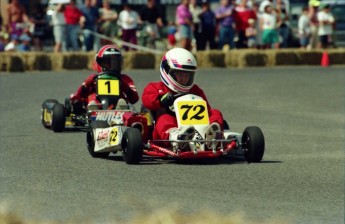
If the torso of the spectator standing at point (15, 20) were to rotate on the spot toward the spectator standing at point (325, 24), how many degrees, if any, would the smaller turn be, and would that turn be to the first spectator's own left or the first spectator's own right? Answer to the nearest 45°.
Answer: approximately 90° to the first spectator's own left

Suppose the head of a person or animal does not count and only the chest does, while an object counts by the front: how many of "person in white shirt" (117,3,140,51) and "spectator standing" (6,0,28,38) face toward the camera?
2

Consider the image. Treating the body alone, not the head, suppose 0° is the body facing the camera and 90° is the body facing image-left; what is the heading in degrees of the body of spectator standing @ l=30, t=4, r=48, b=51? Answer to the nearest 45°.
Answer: approximately 0°

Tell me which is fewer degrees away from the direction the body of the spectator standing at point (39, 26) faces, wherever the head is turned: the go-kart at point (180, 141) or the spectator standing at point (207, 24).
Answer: the go-kart

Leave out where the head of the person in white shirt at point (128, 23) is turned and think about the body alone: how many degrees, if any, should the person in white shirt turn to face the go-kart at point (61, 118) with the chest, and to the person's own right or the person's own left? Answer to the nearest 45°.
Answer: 0° — they already face it

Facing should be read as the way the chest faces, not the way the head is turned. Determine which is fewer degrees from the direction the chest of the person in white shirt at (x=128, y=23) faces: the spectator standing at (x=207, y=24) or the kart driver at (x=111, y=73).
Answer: the kart driver

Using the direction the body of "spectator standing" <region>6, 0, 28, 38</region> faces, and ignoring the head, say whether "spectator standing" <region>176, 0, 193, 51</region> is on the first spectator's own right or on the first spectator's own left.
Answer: on the first spectator's own left

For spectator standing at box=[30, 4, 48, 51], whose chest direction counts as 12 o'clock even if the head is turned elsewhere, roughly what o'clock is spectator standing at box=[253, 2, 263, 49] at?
spectator standing at box=[253, 2, 263, 49] is roughly at 10 o'clock from spectator standing at box=[30, 4, 48, 51].

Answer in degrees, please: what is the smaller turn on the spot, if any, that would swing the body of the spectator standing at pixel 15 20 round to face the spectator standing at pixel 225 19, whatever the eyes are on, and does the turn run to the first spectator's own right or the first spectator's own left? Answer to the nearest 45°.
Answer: approximately 90° to the first spectator's own left
